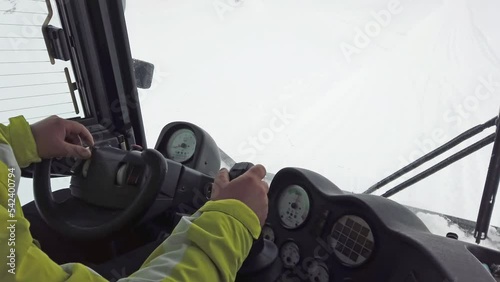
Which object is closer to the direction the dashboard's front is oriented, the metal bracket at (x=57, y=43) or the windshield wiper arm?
the metal bracket

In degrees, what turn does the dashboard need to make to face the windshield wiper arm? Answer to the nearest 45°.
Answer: approximately 180°

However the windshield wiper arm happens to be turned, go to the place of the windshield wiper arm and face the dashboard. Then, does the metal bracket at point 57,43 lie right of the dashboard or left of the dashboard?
right

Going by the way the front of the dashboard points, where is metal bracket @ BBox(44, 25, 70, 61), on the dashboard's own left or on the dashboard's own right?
on the dashboard's own right

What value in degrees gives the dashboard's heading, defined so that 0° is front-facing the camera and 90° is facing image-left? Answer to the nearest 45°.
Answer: approximately 45°
